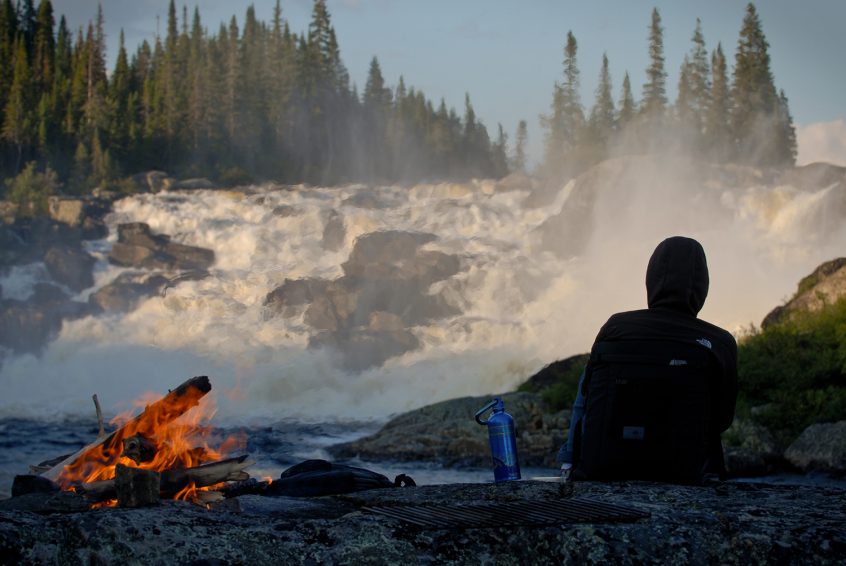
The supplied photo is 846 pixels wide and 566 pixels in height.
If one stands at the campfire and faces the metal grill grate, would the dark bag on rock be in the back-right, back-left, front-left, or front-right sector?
front-left

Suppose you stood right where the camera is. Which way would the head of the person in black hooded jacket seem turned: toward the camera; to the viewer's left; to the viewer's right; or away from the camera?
away from the camera

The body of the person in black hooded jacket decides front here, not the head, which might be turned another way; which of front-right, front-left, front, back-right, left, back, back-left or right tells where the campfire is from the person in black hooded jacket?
front-left

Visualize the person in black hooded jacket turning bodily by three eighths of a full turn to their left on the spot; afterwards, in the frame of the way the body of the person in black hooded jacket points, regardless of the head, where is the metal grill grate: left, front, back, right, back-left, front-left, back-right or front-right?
front

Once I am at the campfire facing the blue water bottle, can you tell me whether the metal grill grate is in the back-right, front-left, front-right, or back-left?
front-right

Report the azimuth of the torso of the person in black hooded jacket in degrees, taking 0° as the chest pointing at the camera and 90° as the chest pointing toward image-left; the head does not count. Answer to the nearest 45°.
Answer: approximately 180°

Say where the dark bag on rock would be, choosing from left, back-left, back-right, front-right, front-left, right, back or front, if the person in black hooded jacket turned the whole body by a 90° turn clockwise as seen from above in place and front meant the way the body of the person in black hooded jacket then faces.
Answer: back-left
